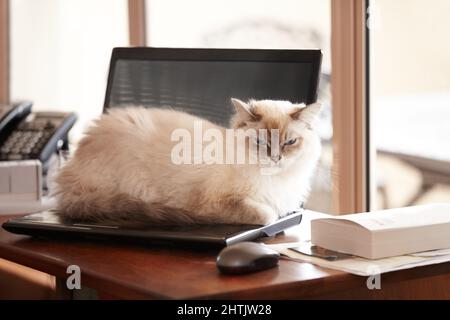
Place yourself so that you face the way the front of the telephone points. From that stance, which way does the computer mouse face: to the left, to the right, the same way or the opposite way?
the opposite way

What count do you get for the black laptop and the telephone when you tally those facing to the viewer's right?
0

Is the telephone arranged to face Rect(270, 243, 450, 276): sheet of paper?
no

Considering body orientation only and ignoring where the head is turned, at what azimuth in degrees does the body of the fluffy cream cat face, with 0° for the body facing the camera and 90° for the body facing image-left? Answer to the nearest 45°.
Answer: approximately 270°

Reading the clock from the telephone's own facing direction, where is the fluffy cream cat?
The fluffy cream cat is roughly at 10 o'clock from the telephone.

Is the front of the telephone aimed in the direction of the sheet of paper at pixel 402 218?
no

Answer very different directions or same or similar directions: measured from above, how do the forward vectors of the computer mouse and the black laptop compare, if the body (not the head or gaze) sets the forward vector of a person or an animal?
very different directions

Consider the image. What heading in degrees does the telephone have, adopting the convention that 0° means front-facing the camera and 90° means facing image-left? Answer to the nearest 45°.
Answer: approximately 45°

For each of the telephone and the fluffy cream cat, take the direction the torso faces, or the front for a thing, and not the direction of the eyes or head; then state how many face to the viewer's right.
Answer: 1

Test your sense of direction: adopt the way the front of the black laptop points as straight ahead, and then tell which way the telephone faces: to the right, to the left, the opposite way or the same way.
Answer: the same way
